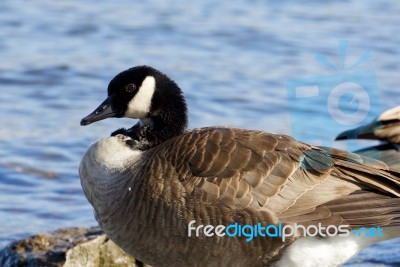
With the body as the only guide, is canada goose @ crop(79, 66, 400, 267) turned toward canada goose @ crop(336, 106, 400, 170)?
no

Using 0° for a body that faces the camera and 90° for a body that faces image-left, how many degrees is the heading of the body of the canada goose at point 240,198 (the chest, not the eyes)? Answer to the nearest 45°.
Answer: approximately 90°
